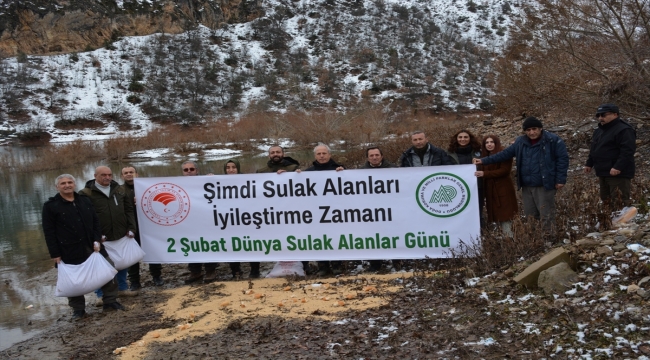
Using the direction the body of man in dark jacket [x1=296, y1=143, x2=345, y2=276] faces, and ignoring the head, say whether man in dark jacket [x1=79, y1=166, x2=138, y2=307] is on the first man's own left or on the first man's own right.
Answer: on the first man's own right

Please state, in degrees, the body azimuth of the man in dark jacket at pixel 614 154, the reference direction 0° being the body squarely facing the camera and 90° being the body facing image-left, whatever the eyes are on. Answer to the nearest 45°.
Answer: approximately 45°

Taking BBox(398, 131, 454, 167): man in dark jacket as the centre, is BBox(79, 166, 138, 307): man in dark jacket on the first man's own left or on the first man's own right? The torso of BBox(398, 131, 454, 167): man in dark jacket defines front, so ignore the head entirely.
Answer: on the first man's own right

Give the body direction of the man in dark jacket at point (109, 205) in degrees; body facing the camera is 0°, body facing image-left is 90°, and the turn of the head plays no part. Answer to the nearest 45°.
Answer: approximately 315°
